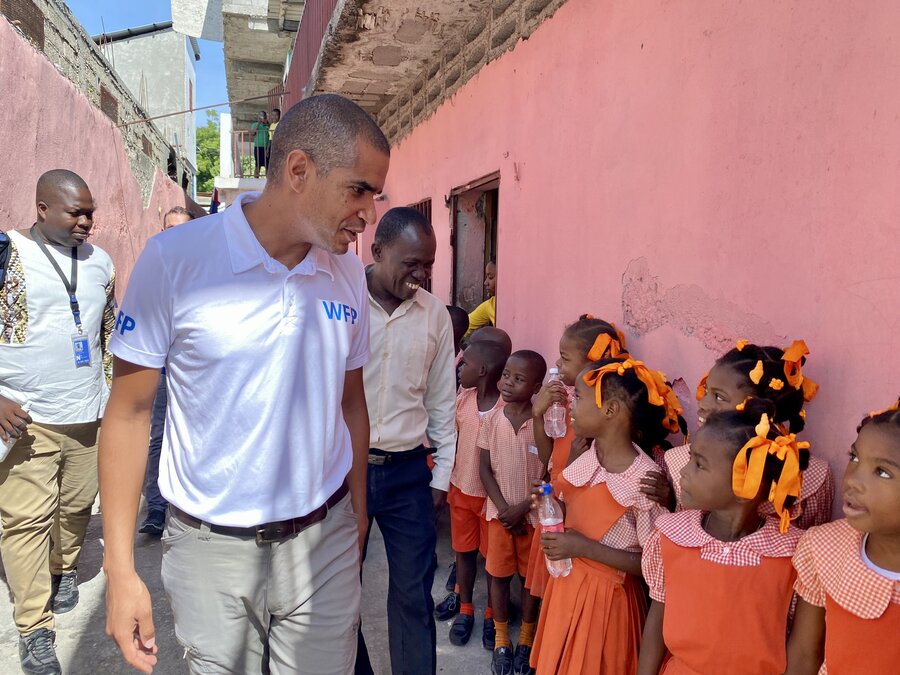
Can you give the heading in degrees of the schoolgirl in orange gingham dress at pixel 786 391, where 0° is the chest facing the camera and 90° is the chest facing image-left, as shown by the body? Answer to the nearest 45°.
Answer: approximately 45°

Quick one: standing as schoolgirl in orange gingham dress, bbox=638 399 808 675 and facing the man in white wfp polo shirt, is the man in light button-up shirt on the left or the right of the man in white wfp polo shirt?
right

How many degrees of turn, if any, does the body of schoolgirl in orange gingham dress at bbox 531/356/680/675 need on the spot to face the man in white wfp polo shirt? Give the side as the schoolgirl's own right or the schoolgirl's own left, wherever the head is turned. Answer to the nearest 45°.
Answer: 0° — they already face them

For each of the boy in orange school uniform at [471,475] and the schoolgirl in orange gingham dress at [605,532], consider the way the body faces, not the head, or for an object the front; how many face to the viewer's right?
0

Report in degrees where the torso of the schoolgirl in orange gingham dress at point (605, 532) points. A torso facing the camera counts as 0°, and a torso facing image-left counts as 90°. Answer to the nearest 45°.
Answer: approximately 45°

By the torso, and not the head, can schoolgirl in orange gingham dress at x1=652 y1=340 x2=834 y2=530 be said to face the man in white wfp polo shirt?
yes

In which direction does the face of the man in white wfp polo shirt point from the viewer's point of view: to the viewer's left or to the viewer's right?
to the viewer's right

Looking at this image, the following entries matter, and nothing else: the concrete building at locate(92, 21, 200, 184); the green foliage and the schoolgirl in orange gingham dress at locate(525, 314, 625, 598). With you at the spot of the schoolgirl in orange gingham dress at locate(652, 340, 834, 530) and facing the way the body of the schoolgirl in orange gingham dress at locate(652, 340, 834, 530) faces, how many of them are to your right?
3

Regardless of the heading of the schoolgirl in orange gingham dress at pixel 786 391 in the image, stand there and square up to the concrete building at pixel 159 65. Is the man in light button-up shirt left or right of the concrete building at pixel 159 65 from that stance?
left

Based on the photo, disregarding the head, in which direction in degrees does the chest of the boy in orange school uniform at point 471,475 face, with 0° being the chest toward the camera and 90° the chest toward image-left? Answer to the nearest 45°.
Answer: approximately 45°

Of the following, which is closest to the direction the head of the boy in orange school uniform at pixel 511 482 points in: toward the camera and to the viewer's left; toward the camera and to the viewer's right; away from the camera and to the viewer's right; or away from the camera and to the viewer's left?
toward the camera and to the viewer's left
